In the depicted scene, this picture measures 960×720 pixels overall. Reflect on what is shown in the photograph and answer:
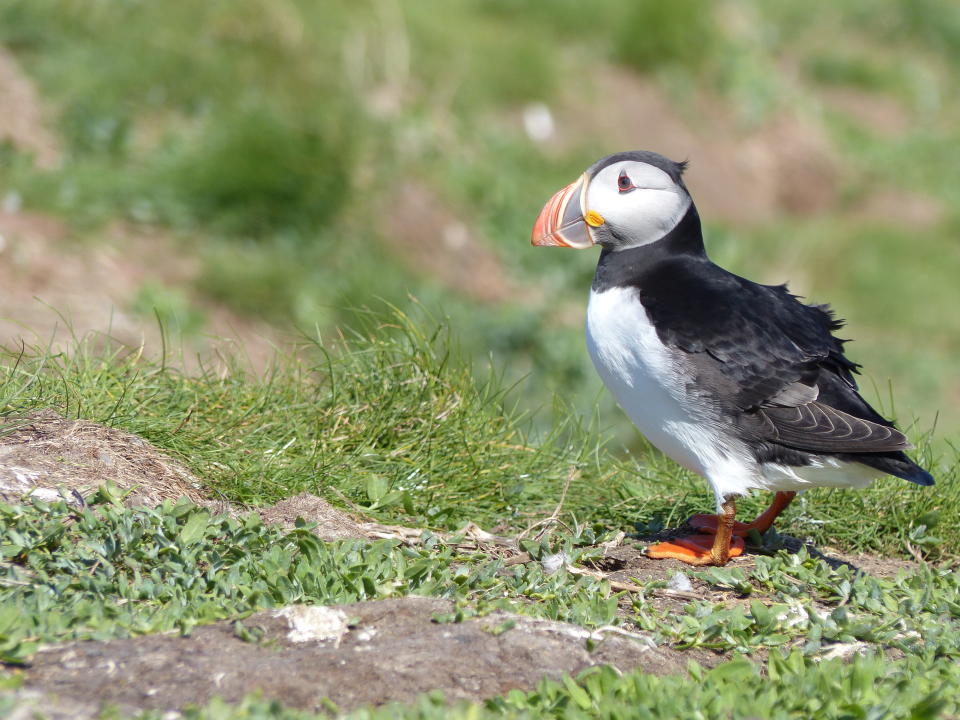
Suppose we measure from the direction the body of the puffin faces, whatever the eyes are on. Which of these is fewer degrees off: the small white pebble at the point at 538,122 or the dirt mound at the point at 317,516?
the dirt mound

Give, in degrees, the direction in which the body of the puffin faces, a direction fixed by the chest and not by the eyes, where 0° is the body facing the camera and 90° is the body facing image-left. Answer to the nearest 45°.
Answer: approximately 90°

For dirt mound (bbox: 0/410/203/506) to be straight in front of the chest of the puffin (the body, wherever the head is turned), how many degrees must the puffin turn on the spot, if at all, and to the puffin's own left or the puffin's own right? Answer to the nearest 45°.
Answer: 0° — it already faces it

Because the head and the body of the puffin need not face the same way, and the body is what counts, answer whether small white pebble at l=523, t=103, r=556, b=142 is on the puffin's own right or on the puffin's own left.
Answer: on the puffin's own right

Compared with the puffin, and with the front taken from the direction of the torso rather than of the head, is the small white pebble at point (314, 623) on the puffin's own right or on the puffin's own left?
on the puffin's own left

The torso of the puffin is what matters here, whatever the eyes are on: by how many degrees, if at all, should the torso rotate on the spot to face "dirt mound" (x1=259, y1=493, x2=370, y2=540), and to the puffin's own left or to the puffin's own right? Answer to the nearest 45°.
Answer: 0° — it already faces it

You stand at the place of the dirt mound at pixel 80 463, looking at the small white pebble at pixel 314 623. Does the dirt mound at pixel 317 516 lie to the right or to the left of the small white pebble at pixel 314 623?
left
